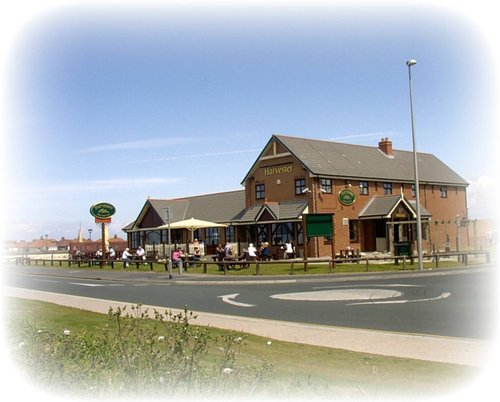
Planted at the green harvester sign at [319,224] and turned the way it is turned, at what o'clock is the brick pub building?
The brick pub building is roughly at 6 o'clock from the green harvester sign.

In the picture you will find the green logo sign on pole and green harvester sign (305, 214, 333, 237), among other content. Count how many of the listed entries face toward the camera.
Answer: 2

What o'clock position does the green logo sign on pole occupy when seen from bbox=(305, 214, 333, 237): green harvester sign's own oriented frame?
The green logo sign on pole is roughly at 4 o'clock from the green harvester sign.

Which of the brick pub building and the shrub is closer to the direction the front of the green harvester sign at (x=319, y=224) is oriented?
the shrub

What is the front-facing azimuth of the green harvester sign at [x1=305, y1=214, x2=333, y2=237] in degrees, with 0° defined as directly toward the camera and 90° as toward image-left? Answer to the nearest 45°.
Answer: approximately 0°
